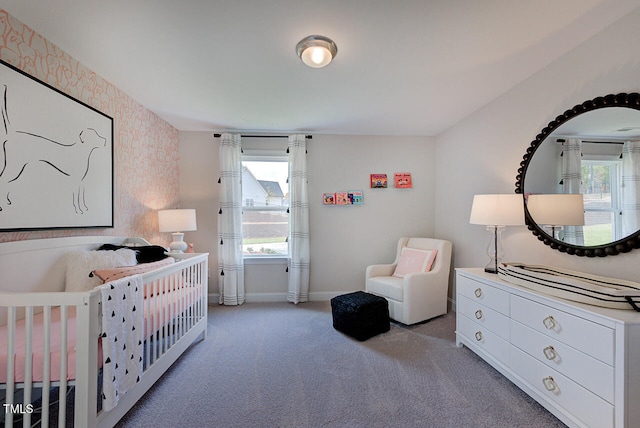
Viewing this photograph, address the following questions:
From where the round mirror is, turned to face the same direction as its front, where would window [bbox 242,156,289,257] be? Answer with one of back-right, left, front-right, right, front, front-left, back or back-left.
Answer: front-right

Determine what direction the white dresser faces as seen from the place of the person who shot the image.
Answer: facing the viewer and to the left of the viewer

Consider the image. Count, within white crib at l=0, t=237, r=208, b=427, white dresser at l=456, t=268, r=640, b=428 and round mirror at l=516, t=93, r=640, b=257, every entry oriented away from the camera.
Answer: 0

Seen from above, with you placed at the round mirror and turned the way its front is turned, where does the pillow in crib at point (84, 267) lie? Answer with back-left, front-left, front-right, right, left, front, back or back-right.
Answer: front

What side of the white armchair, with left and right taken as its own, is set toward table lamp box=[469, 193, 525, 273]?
left

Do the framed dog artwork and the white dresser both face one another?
yes

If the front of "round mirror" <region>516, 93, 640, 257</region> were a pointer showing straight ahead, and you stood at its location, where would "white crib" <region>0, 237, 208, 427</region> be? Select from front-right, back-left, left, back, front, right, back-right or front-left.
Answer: front

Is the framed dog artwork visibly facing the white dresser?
yes

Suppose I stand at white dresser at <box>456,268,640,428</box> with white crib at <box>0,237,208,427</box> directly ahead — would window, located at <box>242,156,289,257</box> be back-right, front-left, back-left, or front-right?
front-right

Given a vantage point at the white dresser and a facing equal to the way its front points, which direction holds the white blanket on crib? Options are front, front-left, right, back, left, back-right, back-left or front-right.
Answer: front

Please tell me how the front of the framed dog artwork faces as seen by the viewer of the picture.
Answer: facing the viewer and to the right of the viewer

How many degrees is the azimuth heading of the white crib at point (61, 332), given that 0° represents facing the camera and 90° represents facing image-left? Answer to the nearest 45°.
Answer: approximately 315°

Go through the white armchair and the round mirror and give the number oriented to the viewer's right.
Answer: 0

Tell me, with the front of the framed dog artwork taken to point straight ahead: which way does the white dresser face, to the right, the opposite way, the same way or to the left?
the opposite way

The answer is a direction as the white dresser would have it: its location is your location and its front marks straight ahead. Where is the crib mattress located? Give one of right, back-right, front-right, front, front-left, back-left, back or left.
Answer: front

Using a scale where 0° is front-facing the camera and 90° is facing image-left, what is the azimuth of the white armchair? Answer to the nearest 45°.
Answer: approximately 45°
